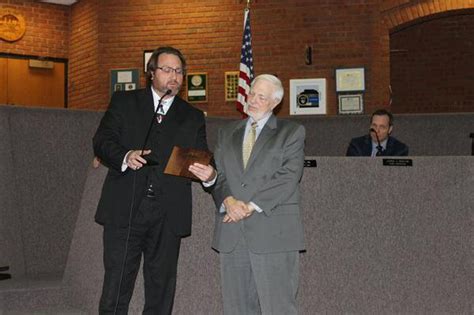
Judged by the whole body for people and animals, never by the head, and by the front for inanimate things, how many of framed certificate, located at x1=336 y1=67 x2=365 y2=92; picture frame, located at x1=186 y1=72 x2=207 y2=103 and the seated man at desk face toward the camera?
3

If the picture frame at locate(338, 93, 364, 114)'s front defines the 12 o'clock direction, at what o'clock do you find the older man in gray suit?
The older man in gray suit is roughly at 12 o'clock from the picture frame.

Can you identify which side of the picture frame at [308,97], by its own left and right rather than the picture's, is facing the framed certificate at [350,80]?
left

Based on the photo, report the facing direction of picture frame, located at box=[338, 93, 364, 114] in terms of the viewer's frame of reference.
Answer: facing the viewer

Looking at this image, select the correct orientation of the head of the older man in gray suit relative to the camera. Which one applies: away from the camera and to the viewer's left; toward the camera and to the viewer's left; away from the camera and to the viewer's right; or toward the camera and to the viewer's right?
toward the camera and to the viewer's left

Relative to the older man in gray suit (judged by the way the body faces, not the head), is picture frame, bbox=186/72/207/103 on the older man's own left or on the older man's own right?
on the older man's own right

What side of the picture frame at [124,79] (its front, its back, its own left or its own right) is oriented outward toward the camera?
front

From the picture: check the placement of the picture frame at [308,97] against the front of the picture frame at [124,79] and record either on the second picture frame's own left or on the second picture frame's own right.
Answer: on the second picture frame's own left

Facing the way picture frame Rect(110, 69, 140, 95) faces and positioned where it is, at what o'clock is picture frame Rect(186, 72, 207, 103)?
picture frame Rect(186, 72, 207, 103) is roughly at 10 o'clock from picture frame Rect(110, 69, 140, 95).

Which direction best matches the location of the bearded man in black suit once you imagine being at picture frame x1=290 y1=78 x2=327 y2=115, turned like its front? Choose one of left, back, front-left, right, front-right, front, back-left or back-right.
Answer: front

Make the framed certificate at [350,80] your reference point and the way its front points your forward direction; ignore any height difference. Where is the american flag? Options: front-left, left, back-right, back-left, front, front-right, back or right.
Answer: front-right

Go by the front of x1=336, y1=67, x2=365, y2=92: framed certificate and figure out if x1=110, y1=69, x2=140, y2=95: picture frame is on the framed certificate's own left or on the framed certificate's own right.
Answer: on the framed certificate's own right

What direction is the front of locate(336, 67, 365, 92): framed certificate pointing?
toward the camera

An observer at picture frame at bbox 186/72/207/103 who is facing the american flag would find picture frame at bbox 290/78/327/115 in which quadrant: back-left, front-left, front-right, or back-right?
front-left

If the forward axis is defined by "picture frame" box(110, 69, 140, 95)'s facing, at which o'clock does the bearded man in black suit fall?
The bearded man in black suit is roughly at 12 o'clock from the picture frame.
